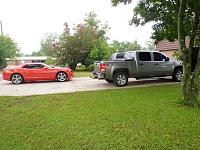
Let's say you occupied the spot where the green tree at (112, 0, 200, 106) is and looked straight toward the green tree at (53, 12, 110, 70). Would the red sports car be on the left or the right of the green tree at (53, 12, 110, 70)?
left

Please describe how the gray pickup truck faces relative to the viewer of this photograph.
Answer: facing away from the viewer and to the right of the viewer

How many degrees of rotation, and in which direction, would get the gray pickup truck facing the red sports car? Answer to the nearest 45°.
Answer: approximately 135° to its left

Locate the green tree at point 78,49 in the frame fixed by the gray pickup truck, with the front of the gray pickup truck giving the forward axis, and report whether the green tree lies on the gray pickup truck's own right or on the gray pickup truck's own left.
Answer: on the gray pickup truck's own left
